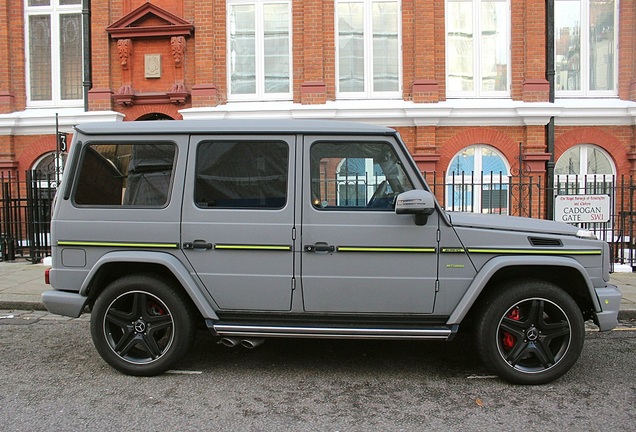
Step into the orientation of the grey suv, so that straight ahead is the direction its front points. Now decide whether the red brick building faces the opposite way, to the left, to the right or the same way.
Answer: to the right

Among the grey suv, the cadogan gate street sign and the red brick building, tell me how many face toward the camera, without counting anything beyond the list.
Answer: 2

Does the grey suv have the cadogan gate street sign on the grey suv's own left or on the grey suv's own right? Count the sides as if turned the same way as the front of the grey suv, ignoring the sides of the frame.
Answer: on the grey suv's own left

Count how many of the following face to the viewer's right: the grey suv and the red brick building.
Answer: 1

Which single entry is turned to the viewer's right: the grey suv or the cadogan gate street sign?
the grey suv

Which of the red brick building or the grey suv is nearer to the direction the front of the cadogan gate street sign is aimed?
the grey suv

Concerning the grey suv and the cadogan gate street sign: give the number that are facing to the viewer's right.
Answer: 1

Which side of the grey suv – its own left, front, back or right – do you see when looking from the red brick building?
left

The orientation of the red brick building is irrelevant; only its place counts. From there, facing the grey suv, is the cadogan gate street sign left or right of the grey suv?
left

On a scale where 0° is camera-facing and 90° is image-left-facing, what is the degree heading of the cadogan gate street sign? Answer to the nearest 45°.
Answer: approximately 0°

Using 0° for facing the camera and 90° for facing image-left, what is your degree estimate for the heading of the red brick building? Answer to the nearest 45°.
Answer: approximately 0°

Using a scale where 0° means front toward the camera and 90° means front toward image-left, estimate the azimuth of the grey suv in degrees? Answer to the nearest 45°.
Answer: approximately 270°
